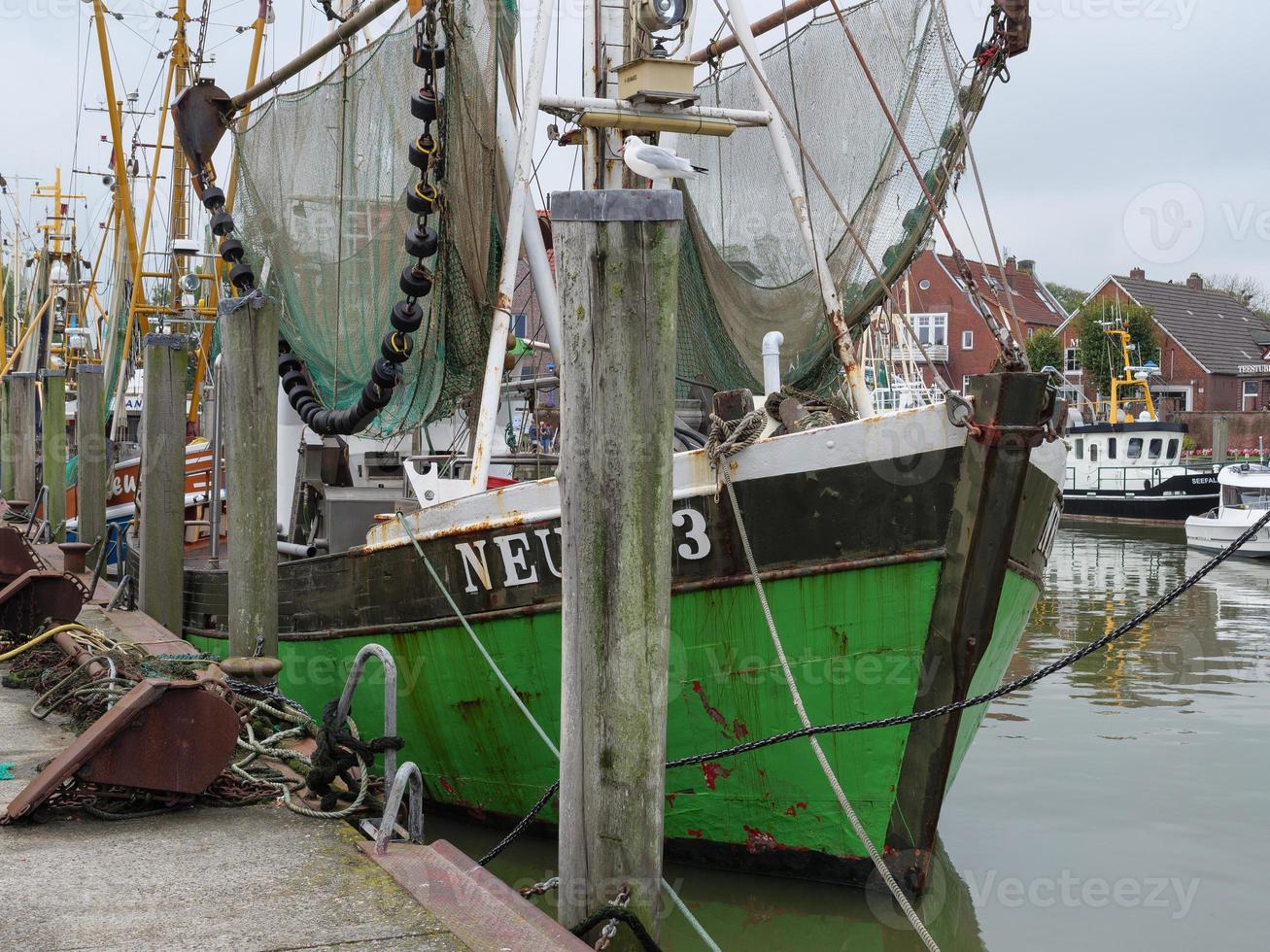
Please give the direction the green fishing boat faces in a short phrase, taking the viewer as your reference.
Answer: facing the viewer and to the right of the viewer

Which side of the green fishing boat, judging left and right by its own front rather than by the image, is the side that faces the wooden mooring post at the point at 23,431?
back

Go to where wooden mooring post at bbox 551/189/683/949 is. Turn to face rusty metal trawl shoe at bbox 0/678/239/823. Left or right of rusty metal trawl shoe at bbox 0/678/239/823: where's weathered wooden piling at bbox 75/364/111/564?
right

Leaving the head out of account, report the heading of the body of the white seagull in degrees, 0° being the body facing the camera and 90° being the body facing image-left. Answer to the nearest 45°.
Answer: approximately 90°

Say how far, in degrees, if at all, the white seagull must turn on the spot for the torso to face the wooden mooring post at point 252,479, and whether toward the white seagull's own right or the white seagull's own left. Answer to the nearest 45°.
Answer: approximately 45° to the white seagull's own right

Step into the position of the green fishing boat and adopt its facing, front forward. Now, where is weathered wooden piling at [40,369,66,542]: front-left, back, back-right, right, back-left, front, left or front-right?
back

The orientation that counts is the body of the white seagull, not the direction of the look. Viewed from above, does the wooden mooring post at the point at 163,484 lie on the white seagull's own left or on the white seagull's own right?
on the white seagull's own right

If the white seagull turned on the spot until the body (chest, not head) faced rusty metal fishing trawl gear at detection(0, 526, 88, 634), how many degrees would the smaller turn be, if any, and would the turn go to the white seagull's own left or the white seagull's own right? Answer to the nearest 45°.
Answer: approximately 45° to the white seagull's own right

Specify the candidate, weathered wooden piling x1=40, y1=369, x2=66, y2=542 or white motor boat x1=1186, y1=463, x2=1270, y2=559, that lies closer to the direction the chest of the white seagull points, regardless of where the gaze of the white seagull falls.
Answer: the weathered wooden piling

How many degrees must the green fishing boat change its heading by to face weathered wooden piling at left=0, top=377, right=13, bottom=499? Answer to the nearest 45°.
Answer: approximately 180°

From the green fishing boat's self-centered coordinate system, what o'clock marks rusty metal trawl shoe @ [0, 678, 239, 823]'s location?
The rusty metal trawl shoe is roughly at 3 o'clock from the green fishing boat.

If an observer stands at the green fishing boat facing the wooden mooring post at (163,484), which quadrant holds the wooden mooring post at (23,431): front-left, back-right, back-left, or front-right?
front-right
